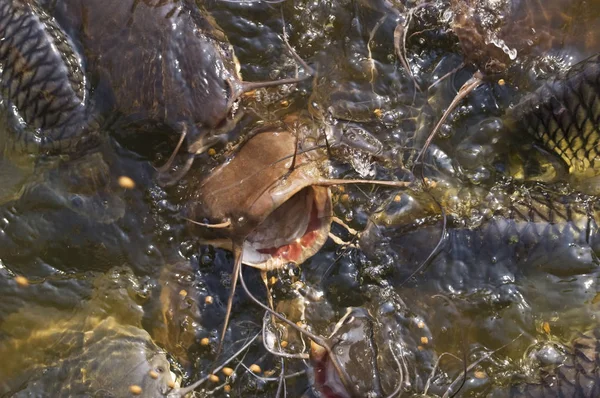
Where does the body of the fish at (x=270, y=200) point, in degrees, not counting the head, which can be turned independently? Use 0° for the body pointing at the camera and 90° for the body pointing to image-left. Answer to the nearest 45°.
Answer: approximately 315°

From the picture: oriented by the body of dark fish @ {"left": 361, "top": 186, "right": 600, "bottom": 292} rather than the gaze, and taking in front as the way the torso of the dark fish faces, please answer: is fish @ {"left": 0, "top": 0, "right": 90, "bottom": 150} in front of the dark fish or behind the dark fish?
in front

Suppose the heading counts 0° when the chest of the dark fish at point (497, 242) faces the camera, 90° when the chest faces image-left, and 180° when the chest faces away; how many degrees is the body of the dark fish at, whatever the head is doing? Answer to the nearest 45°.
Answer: approximately 90°

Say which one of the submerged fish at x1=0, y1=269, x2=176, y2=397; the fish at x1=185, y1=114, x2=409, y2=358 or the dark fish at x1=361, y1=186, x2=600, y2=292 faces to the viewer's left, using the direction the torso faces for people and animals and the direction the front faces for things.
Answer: the dark fish

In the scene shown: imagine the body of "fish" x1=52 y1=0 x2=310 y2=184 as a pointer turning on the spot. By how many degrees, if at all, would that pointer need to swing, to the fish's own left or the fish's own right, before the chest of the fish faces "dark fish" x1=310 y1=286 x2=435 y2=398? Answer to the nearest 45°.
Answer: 0° — it already faces it

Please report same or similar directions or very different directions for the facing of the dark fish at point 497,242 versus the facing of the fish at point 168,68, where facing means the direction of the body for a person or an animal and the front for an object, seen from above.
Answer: very different directions

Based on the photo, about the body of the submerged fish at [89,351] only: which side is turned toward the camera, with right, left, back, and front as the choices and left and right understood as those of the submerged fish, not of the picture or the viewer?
right
